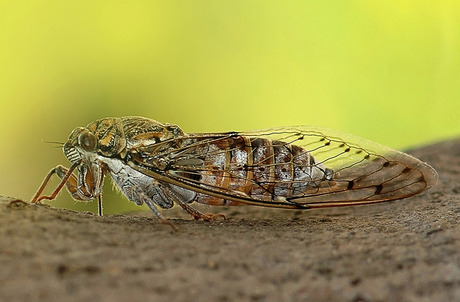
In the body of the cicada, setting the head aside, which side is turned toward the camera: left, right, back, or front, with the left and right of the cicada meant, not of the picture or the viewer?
left
